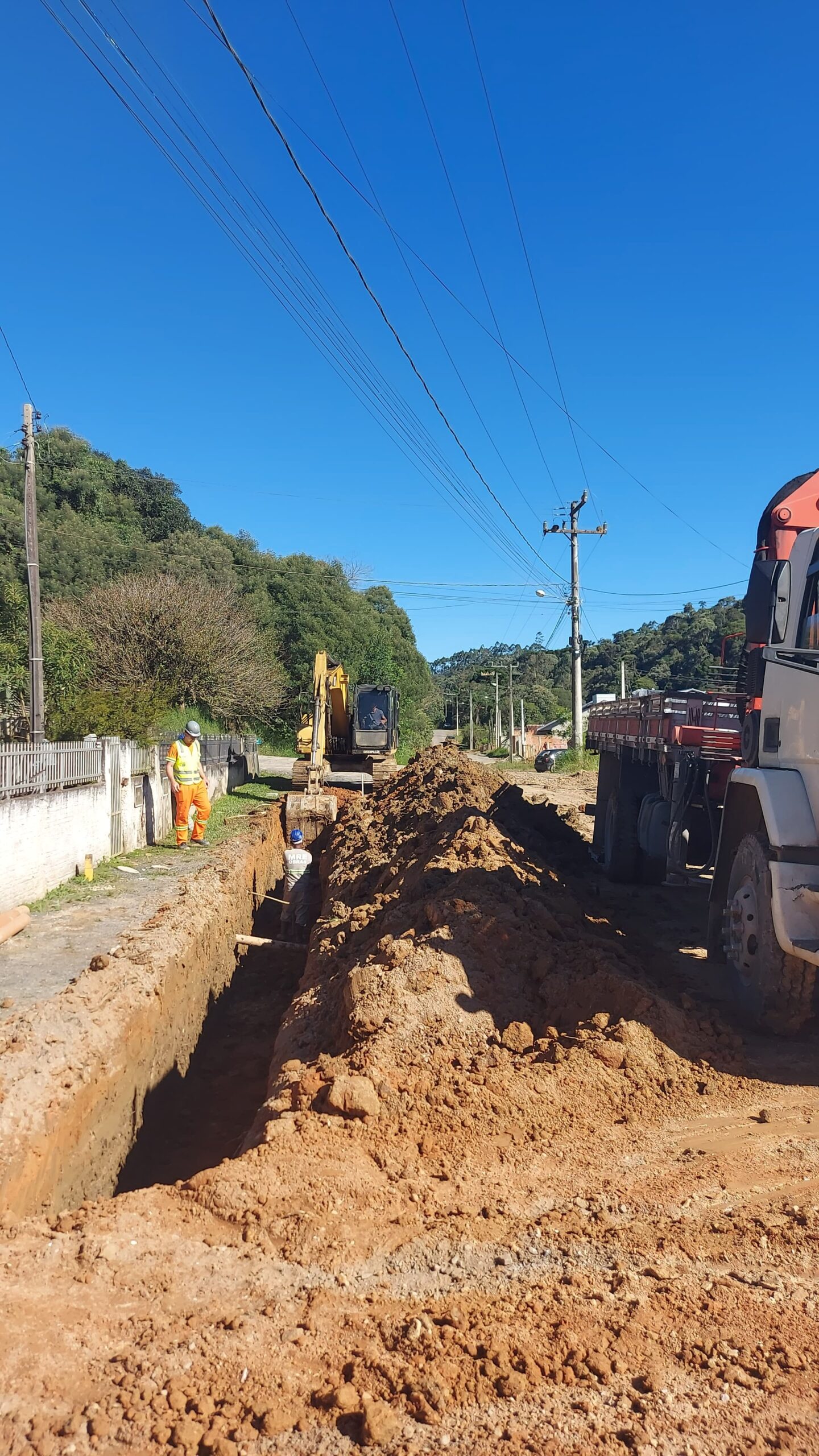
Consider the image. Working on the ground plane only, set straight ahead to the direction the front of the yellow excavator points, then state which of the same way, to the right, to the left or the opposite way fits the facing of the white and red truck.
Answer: the same way

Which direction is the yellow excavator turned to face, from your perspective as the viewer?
facing the viewer

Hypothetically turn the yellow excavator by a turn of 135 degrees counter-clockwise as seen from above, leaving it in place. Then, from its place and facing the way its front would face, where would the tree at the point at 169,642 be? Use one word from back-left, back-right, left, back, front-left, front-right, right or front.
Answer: left

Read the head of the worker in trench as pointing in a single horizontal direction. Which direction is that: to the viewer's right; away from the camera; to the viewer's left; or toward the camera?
away from the camera

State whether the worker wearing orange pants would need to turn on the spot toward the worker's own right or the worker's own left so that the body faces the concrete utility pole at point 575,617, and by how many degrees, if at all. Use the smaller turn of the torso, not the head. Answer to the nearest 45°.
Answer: approximately 90° to the worker's own left

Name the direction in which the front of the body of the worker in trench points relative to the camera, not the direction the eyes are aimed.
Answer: away from the camera

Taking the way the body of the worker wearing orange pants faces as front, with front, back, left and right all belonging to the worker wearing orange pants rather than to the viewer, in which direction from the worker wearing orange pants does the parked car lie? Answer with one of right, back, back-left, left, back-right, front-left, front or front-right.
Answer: left

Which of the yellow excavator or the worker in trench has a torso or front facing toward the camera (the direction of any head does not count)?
the yellow excavator

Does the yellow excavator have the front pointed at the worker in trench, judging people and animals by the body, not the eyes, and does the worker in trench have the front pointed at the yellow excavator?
yes

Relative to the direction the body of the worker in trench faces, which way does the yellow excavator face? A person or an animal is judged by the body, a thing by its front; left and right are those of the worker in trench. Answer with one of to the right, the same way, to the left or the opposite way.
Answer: the opposite way

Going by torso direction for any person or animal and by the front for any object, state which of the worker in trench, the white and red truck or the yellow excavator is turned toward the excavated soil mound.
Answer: the yellow excavator

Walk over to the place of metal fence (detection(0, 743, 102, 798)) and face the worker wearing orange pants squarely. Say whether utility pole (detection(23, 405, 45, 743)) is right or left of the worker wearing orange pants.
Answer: left

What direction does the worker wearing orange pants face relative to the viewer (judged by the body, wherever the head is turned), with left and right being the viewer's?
facing the viewer and to the right of the viewer

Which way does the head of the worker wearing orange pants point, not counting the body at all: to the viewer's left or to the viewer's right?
to the viewer's right

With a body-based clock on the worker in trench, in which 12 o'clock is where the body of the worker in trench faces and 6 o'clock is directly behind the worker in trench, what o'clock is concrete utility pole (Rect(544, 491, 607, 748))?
The concrete utility pole is roughly at 1 o'clock from the worker in trench.

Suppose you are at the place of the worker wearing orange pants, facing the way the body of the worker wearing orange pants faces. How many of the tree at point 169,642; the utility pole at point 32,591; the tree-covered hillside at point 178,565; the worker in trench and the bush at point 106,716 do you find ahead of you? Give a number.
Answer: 1

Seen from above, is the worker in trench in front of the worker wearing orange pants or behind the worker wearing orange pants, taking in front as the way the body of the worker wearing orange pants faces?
in front
